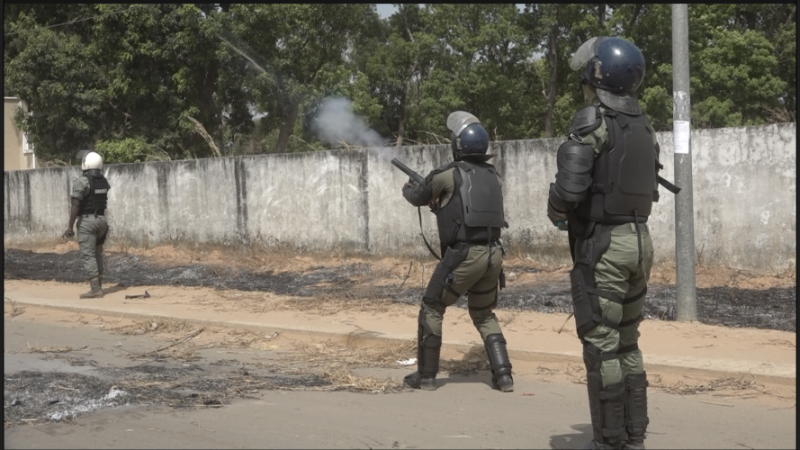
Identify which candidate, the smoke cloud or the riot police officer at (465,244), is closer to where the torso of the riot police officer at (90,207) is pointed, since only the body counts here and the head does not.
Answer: the smoke cloud

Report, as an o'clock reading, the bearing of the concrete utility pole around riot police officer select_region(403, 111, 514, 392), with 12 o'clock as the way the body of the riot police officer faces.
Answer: The concrete utility pole is roughly at 3 o'clock from the riot police officer.

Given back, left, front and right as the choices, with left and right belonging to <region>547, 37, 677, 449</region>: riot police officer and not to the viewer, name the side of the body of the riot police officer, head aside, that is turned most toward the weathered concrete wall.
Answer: front

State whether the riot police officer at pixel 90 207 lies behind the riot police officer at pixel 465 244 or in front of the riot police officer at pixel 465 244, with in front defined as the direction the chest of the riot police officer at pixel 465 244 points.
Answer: in front

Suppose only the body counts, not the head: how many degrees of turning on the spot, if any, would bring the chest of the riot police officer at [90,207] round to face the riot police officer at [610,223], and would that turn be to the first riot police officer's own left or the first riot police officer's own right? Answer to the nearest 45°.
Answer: approximately 135° to the first riot police officer's own left

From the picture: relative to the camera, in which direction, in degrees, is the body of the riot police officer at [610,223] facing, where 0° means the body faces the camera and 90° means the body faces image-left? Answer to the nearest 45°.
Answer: approximately 135°

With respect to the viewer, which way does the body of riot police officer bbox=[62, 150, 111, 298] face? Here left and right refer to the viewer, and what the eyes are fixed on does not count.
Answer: facing away from the viewer and to the left of the viewer

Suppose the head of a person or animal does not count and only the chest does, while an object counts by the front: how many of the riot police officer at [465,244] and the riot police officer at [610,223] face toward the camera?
0

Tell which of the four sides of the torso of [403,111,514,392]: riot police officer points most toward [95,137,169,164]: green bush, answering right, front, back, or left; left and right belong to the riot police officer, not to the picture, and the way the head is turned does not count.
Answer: front

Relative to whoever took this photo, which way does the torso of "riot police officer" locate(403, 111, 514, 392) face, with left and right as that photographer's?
facing away from the viewer and to the left of the viewer

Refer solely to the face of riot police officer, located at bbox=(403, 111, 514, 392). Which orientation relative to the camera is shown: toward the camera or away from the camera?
away from the camera
